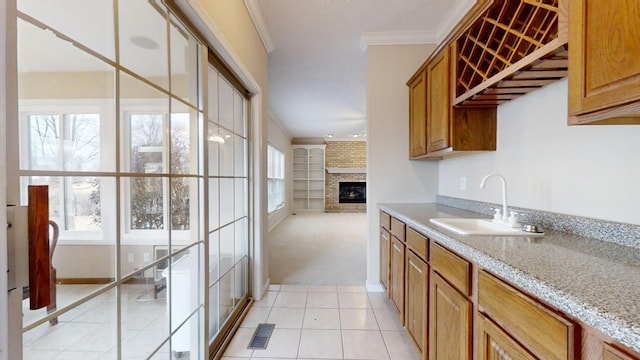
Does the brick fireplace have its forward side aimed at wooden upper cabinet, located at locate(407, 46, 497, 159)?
yes

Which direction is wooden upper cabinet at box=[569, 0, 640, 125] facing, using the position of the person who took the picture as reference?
facing the viewer and to the left of the viewer

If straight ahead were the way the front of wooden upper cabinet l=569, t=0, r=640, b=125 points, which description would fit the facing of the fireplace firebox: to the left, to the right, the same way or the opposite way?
to the left

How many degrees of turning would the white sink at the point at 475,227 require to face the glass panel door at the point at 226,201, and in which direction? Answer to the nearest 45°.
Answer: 0° — it already faces it

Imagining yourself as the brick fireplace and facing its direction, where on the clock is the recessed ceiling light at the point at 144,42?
The recessed ceiling light is roughly at 12 o'clock from the brick fireplace.

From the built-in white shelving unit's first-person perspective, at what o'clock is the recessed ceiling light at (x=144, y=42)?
The recessed ceiling light is roughly at 12 o'clock from the built-in white shelving unit.

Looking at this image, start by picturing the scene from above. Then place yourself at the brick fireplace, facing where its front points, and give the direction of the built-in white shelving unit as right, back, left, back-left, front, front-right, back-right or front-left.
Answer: right

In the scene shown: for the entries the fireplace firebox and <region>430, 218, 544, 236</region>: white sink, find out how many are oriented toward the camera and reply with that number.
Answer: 1

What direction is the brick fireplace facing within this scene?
toward the camera

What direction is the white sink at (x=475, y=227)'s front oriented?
to the viewer's left

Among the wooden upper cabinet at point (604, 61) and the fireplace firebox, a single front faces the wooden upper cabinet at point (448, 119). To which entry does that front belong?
the fireplace firebox

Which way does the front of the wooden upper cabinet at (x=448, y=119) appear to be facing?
to the viewer's left

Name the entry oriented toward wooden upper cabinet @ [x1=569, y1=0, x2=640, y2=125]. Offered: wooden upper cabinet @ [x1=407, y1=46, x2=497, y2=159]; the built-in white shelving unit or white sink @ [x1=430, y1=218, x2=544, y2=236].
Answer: the built-in white shelving unit

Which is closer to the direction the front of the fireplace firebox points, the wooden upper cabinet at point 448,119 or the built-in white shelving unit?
the wooden upper cabinet

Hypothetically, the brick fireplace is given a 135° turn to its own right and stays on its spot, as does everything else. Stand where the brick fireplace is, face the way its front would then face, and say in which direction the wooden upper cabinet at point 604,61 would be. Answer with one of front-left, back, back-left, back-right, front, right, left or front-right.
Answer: back-left

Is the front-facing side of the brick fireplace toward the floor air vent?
yes

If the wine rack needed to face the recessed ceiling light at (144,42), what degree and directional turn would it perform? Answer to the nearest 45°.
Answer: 0° — it already faces it
